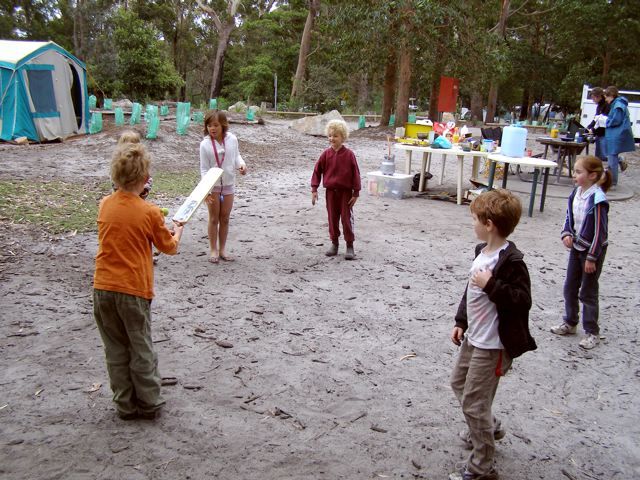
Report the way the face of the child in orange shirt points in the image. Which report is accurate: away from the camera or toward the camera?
away from the camera

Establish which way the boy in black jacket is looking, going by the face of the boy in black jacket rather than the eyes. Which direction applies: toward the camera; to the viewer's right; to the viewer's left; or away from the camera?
to the viewer's left

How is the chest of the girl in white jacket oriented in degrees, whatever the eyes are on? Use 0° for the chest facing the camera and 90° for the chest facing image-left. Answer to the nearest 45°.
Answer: approximately 0°

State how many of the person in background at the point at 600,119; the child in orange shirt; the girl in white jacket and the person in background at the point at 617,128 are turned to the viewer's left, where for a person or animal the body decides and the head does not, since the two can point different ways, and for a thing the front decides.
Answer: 2

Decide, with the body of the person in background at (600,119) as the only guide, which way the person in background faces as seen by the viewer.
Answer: to the viewer's left

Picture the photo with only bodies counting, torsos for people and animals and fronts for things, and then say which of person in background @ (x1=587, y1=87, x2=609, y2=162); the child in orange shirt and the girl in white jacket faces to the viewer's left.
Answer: the person in background

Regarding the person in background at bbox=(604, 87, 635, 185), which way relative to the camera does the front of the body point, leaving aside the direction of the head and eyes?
to the viewer's left

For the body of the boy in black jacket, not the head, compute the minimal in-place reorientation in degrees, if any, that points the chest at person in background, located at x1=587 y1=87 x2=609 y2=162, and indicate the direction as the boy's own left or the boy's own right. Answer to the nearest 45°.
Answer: approximately 135° to the boy's own right
